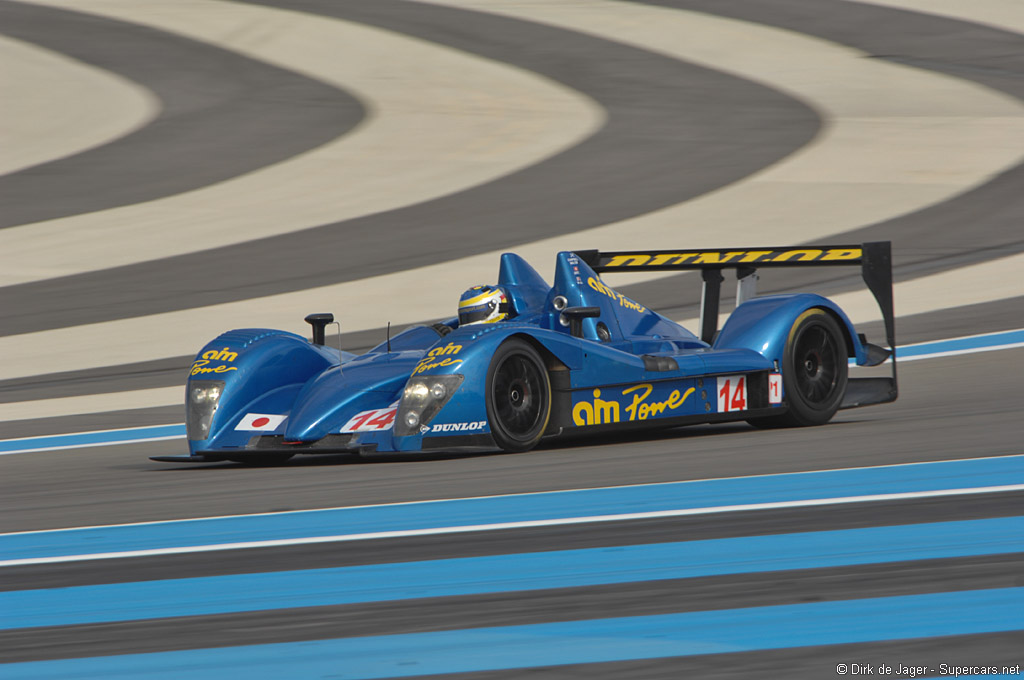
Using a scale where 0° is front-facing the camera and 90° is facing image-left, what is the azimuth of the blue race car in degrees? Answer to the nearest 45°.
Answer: approximately 45°
